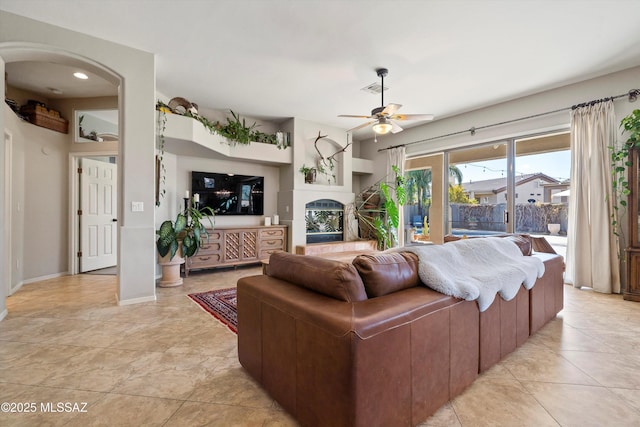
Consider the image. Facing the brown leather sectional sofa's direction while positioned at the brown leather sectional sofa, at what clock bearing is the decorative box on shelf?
The decorative box on shelf is roughly at 11 o'clock from the brown leather sectional sofa.

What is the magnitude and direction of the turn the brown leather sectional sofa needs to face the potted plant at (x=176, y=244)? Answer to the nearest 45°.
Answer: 0° — it already faces it

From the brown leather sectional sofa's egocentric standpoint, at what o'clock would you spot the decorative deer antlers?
The decorative deer antlers is roughly at 1 o'clock from the brown leather sectional sofa.

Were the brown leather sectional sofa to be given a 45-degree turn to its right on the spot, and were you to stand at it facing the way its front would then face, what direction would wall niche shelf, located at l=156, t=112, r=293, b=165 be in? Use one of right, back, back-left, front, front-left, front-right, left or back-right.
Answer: front-left

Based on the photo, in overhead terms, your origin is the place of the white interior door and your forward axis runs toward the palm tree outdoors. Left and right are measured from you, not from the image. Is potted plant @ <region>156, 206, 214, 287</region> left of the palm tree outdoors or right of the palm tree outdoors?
right

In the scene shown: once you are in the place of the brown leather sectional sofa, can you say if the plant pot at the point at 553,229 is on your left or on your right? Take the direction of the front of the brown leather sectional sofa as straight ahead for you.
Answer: on your right

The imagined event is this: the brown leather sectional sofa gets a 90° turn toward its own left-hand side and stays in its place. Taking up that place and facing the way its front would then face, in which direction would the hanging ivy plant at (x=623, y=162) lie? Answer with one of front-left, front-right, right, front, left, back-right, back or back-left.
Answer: back

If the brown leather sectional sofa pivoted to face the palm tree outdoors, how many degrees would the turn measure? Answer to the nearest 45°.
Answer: approximately 45° to its right

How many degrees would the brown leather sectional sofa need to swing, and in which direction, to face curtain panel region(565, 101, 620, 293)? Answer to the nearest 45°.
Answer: approximately 90° to its right

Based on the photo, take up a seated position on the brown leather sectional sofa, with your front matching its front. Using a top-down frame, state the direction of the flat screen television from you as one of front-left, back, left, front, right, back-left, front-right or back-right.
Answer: front

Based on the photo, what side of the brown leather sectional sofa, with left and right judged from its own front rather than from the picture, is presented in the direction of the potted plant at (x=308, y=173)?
front

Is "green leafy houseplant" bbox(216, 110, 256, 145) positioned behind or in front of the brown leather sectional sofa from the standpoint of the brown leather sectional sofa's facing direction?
in front

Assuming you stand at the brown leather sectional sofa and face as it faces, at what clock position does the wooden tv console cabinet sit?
The wooden tv console cabinet is roughly at 12 o'clock from the brown leather sectional sofa.

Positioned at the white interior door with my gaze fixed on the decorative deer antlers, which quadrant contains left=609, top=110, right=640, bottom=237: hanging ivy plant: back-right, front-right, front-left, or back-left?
front-right

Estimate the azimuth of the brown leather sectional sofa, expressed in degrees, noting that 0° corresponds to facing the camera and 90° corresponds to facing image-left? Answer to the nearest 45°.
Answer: approximately 135°

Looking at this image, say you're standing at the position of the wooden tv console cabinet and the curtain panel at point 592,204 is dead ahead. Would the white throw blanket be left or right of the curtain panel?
right
